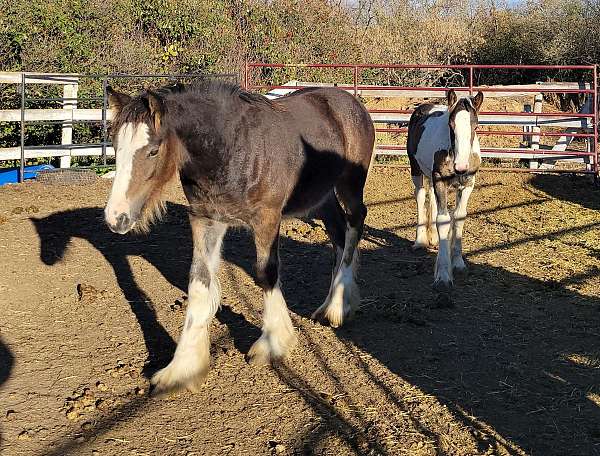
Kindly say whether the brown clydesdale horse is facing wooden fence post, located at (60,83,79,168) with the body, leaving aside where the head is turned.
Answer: no

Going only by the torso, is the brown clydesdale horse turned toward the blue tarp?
no

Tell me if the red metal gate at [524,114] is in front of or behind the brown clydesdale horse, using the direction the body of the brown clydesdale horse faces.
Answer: behind

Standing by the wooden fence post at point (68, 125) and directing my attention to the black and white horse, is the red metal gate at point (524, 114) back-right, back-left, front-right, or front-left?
front-left

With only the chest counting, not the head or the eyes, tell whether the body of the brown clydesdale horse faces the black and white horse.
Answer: no

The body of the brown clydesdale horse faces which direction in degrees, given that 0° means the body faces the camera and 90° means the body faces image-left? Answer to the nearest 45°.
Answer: approximately 45°
